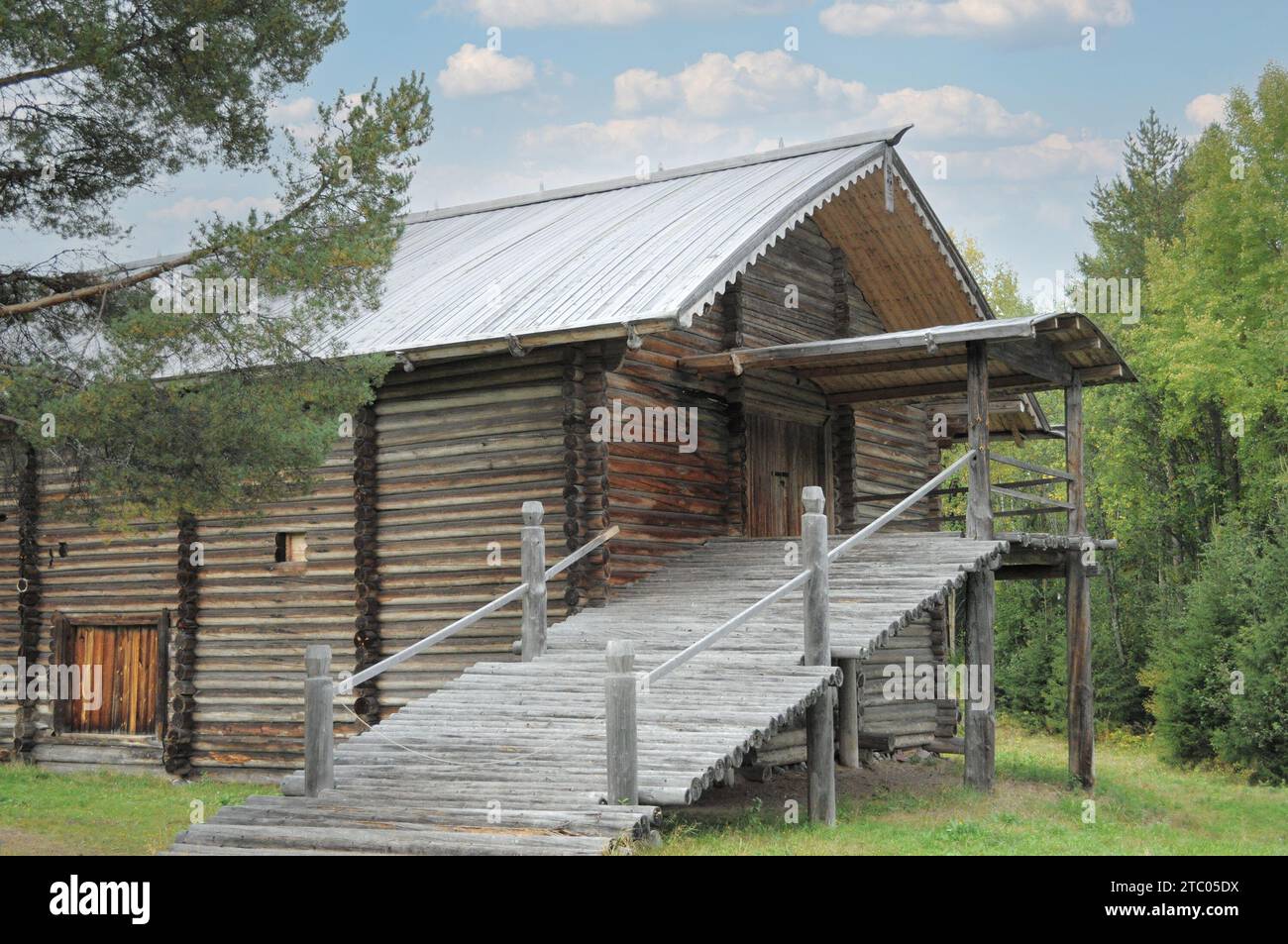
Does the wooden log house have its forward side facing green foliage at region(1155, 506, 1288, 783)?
no

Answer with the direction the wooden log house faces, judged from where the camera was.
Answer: facing the viewer and to the right of the viewer
